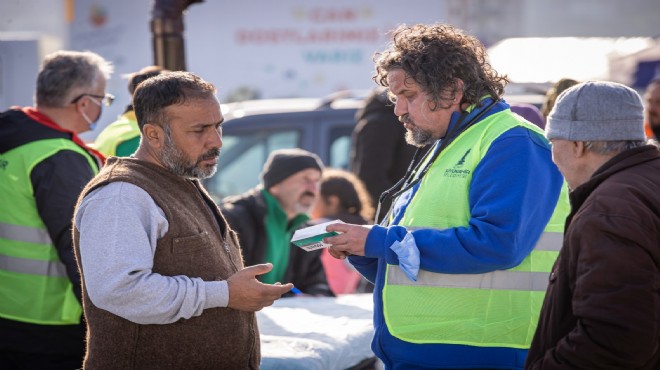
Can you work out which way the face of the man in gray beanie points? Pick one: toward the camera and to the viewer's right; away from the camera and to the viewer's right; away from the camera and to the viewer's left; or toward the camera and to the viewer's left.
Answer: away from the camera and to the viewer's left

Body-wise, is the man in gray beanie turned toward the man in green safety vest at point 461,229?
yes

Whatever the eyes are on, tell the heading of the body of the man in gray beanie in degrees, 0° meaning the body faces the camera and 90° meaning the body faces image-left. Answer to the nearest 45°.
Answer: approximately 135°

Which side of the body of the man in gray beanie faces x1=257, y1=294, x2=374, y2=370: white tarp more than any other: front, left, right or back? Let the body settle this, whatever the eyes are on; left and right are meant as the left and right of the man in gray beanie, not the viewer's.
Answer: front

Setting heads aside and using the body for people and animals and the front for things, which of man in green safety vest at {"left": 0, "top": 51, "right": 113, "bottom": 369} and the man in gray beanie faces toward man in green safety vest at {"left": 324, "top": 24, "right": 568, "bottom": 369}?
the man in gray beanie

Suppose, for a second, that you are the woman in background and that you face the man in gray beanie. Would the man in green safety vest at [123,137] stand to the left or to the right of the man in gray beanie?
right

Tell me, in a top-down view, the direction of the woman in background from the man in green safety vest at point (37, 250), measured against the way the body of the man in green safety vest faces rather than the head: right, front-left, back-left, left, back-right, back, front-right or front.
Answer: front

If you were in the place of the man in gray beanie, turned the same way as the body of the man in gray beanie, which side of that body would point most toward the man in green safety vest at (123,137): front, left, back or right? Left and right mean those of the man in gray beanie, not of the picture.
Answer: front

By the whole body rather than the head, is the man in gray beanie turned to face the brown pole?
yes

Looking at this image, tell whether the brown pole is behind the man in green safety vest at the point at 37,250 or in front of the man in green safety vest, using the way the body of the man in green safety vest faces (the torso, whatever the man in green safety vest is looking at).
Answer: in front

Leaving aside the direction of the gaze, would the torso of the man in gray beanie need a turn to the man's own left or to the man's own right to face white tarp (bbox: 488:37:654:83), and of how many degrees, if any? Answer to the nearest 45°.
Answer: approximately 45° to the man's own right
